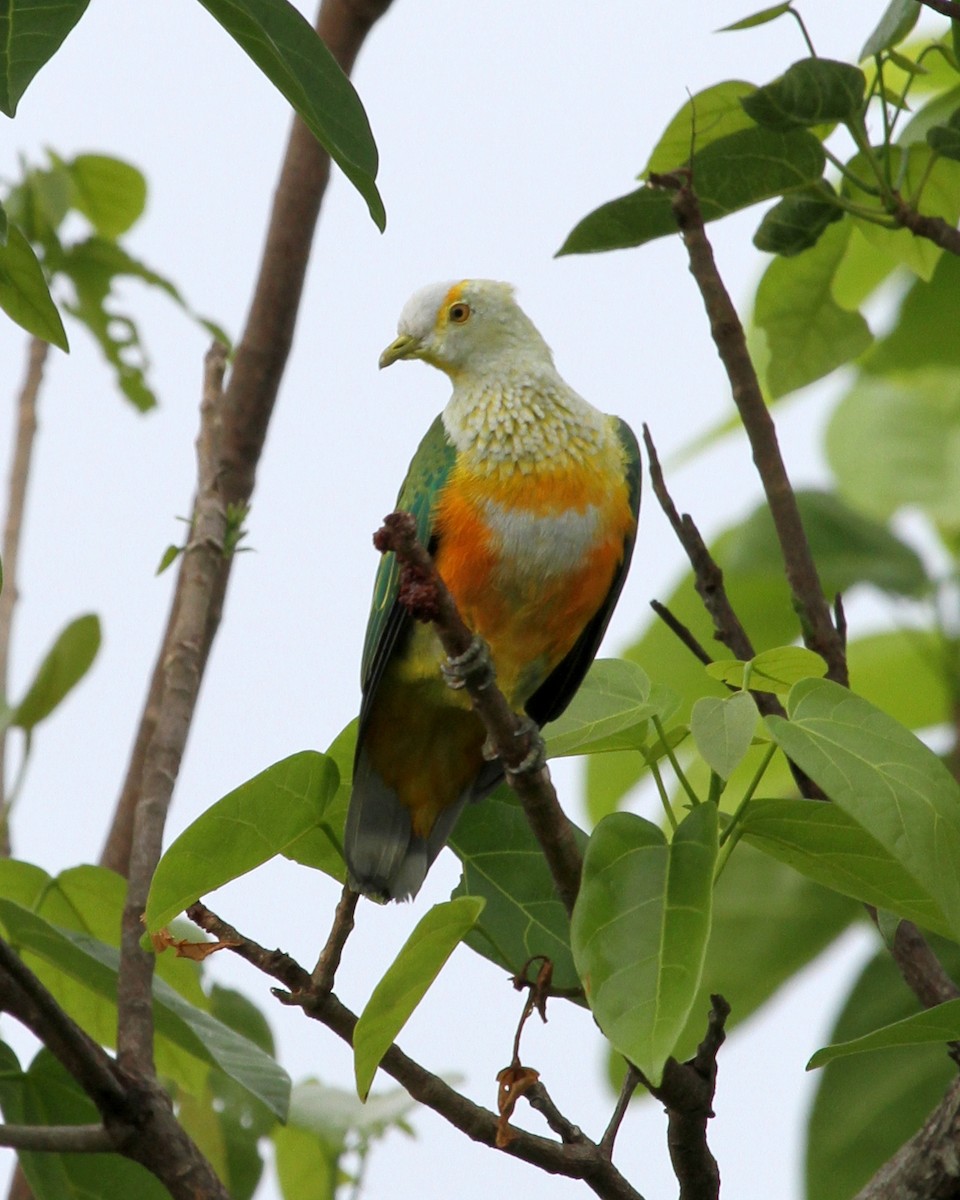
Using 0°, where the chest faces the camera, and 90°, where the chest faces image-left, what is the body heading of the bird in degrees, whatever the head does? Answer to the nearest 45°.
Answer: approximately 0°

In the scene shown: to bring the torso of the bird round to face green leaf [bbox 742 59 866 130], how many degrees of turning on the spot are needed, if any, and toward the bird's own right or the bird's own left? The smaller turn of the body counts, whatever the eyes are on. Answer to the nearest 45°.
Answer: approximately 45° to the bird's own left

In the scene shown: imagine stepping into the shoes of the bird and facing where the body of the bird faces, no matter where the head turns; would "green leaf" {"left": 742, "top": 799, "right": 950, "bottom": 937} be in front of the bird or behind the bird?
in front

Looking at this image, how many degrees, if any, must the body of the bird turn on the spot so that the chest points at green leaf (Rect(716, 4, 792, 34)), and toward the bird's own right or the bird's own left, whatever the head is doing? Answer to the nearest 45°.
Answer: approximately 45° to the bird's own left

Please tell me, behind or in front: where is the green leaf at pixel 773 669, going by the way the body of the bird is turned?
in front

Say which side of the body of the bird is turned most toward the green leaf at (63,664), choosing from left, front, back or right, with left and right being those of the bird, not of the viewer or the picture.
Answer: right
